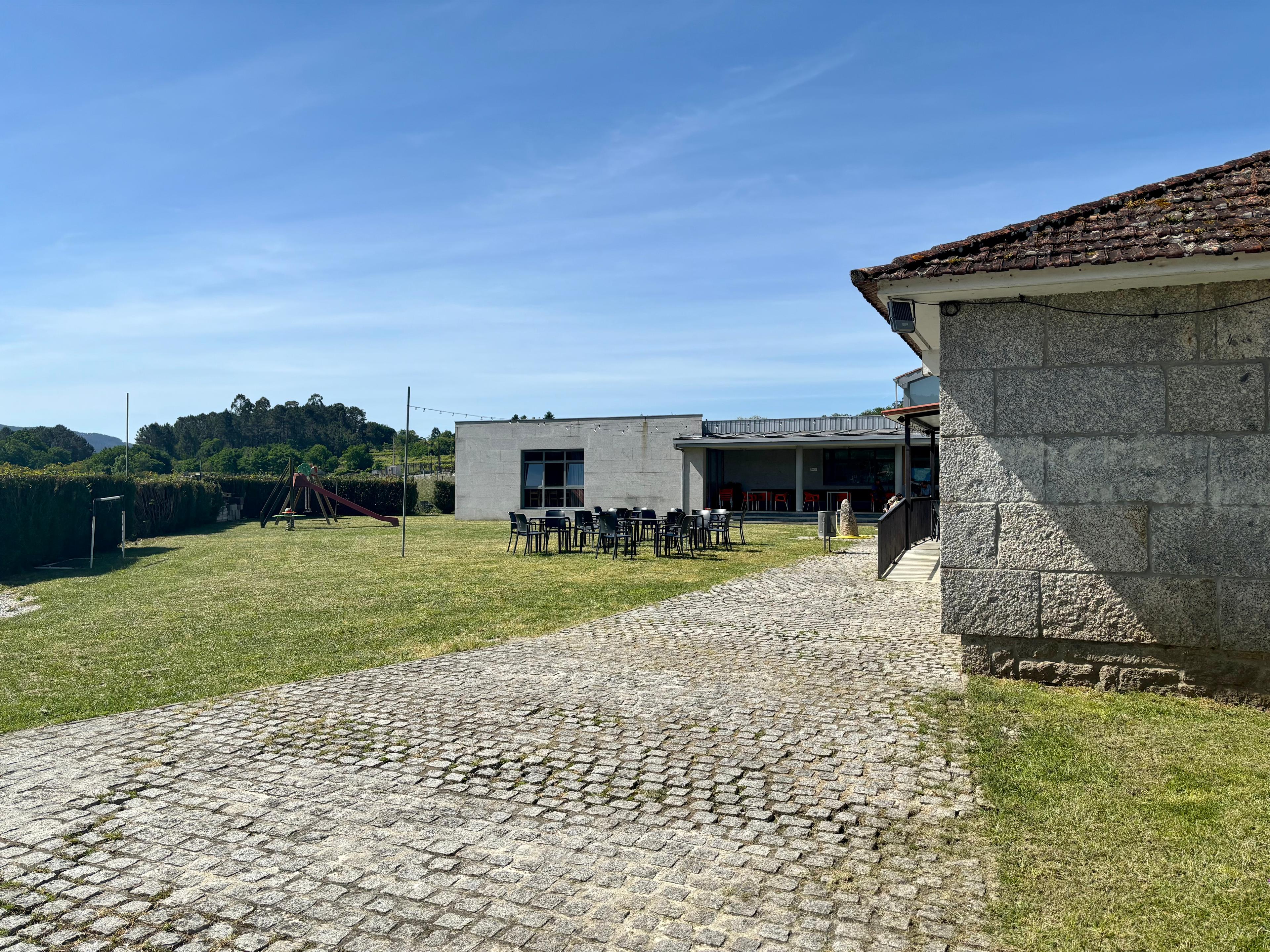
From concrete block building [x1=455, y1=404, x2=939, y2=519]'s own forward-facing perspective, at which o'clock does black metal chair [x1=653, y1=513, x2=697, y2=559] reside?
The black metal chair is roughly at 12 o'clock from the concrete block building.

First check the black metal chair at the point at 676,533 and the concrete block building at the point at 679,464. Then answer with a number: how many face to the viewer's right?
0

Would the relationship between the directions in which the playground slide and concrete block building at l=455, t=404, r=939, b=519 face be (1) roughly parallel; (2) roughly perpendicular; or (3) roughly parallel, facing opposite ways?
roughly perpendicular

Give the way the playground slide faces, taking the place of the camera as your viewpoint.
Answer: facing to the right of the viewer

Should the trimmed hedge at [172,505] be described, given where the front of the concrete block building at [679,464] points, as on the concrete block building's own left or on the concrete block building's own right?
on the concrete block building's own right

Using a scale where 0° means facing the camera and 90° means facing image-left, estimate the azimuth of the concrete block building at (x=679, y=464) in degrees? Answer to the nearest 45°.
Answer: approximately 0°

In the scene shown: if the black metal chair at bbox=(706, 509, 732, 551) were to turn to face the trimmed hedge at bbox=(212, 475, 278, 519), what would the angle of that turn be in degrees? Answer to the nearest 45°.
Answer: approximately 45° to its right

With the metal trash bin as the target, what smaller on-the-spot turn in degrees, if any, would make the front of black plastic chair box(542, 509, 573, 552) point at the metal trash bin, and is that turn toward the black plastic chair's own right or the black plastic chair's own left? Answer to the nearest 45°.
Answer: approximately 90° to the black plastic chair's own left

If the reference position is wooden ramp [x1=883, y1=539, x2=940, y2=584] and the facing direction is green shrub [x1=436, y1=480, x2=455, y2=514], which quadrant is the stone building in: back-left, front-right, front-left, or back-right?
back-left

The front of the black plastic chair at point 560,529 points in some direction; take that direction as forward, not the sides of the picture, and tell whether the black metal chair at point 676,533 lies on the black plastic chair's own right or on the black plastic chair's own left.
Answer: on the black plastic chair's own left

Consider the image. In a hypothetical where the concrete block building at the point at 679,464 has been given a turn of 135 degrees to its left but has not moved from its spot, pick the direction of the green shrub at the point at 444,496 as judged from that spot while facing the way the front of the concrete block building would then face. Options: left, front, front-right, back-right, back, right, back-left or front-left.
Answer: left
